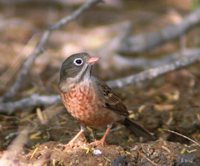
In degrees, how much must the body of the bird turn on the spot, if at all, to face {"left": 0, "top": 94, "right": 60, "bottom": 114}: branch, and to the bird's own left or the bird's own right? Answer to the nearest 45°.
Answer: approximately 90° to the bird's own right

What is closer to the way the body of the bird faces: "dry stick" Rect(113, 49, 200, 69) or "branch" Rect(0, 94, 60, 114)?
the branch

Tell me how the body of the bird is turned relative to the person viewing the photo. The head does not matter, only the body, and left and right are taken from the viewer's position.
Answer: facing the viewer and to the left of the viewer

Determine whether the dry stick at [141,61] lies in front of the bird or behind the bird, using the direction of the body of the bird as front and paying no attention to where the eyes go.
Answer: behind

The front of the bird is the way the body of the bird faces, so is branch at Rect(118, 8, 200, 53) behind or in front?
behind
